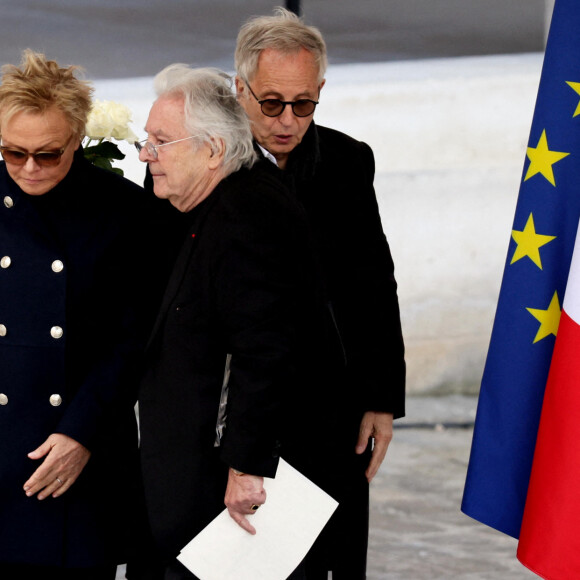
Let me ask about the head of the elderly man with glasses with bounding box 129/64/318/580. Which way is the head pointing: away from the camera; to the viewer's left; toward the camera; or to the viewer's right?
to the viewer's left

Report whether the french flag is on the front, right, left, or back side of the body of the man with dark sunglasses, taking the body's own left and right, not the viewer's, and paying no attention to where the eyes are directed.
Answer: left

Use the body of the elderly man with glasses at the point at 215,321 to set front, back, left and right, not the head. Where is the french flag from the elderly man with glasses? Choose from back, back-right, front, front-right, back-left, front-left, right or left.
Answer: back

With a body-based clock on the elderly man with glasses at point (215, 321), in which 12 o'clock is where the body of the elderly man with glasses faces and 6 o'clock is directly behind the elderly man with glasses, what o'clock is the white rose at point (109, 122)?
The white rose is roughly at 2 o'clock from the elderly man with glasses.

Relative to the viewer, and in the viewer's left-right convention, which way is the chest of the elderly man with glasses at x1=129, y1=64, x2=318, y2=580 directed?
facing to the left of the viewer

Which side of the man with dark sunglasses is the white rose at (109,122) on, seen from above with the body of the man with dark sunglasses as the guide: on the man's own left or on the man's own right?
on the man's own right

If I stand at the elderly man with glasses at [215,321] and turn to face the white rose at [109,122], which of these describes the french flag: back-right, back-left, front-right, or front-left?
back-right
